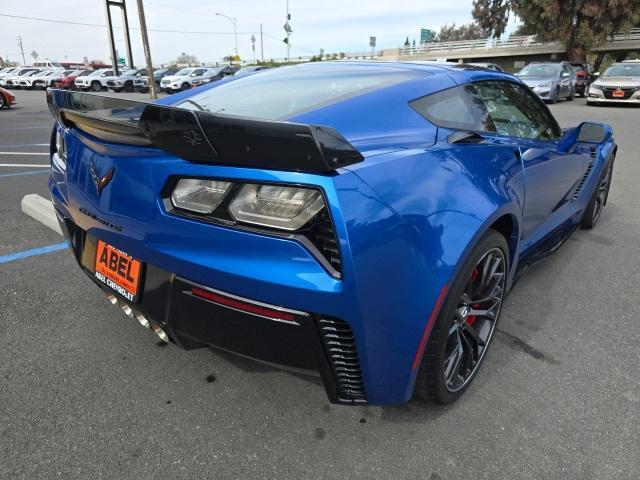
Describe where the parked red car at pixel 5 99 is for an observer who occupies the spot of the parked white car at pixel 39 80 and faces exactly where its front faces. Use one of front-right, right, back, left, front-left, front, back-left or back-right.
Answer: front-left

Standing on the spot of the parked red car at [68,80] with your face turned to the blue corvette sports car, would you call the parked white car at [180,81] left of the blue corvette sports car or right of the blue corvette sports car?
left

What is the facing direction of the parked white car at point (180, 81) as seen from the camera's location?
facing the viewer and to the left of the viewer

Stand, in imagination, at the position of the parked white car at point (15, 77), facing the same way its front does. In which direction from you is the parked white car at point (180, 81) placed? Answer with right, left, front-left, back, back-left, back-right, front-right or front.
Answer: left

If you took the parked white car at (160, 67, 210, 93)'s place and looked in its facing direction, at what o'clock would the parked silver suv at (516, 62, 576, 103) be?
The parked silver suv is roughly at 9 o'clock from the parked white car.

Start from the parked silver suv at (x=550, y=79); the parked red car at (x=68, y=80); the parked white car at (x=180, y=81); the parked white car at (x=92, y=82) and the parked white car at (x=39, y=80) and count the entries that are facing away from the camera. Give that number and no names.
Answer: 0

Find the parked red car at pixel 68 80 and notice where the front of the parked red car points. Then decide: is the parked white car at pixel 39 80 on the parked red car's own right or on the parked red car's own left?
on the parked red car's own right

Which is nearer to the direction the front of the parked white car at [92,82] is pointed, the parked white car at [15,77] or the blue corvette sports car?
the blue corvette sports car

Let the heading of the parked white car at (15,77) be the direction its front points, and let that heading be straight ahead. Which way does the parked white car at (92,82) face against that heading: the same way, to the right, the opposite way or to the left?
the same way

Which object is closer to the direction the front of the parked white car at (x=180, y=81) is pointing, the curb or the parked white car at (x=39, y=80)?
the curb

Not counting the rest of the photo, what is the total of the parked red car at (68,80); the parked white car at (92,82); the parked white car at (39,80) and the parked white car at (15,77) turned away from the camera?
0

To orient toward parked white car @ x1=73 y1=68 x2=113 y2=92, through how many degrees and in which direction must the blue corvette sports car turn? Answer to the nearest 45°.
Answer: approximately 90° to its left

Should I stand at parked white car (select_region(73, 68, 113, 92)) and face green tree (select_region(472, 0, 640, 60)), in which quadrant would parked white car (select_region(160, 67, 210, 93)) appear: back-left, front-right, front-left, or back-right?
front-right

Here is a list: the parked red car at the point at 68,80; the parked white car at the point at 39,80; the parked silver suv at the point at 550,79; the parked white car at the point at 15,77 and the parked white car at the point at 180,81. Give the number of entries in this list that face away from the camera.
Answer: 0

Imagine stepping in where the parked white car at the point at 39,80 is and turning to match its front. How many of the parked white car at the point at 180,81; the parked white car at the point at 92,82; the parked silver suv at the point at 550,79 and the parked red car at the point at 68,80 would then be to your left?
4

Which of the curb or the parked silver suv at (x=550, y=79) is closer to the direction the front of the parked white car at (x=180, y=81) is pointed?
the curb

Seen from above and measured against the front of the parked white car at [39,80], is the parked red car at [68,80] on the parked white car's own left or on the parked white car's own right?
on the parked white car's own left

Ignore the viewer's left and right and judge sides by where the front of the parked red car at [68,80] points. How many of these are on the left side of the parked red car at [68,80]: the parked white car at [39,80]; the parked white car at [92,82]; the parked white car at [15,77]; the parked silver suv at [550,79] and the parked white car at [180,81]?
3
